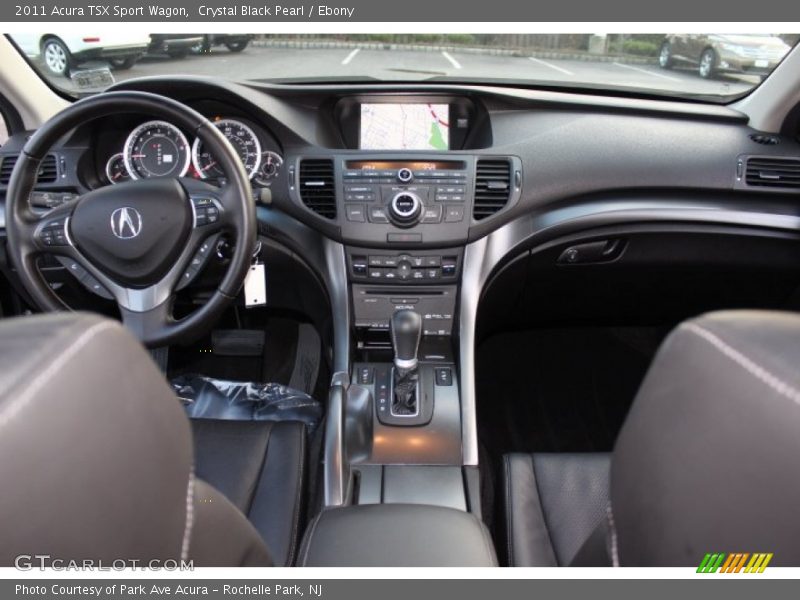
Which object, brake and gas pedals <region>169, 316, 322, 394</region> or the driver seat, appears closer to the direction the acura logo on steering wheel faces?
the driver seat

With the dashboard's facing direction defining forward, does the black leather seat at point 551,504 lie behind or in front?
in front

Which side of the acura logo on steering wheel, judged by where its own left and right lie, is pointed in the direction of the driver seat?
front

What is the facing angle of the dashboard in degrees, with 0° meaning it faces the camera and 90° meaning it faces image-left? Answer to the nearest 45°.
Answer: approximately 0°

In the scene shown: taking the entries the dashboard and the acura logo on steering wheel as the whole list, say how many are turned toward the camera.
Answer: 2

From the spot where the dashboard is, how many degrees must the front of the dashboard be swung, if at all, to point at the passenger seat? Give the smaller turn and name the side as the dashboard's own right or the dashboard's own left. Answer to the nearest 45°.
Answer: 0° — it already faces it
